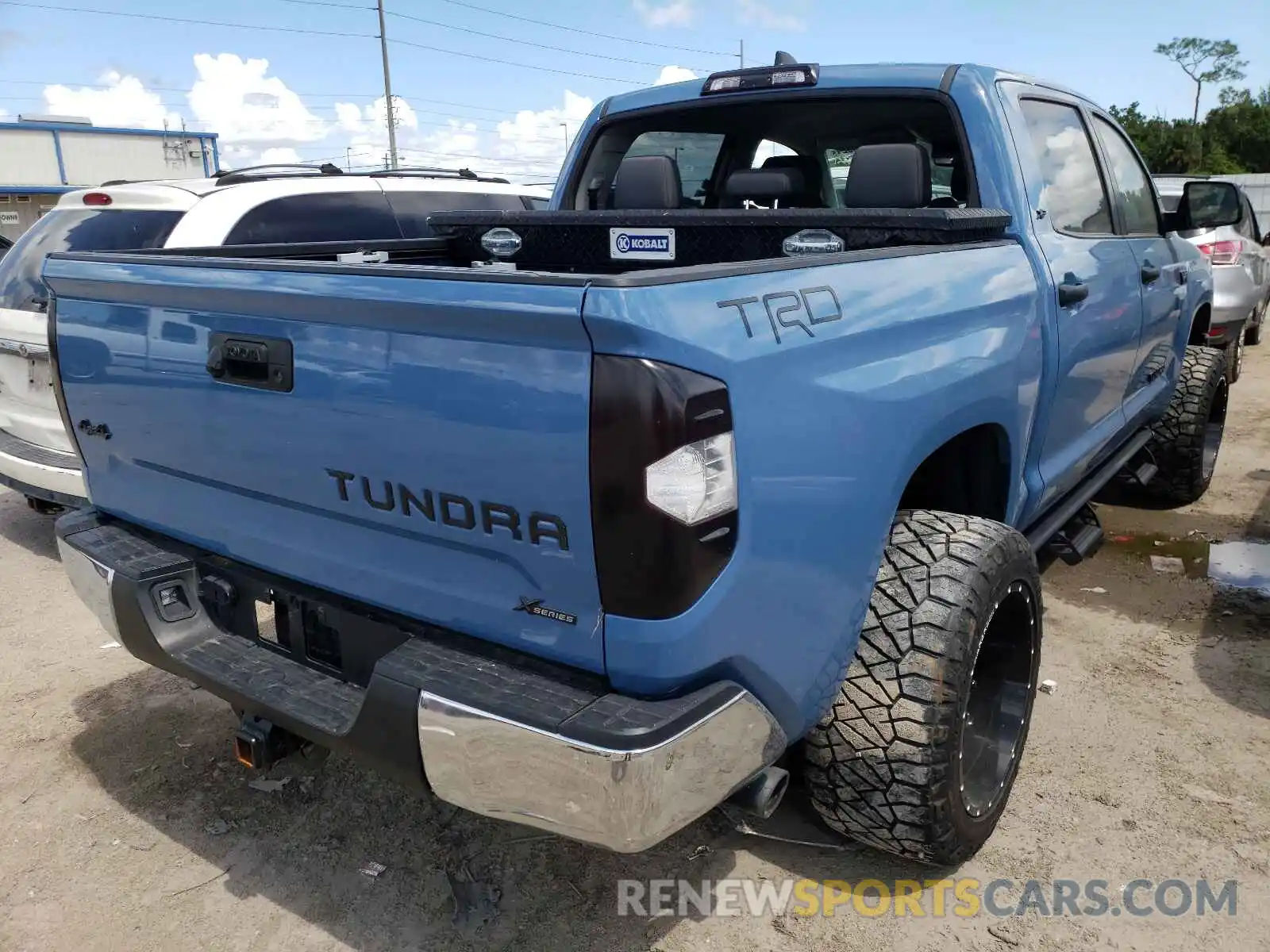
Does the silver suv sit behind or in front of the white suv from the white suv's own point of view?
in front

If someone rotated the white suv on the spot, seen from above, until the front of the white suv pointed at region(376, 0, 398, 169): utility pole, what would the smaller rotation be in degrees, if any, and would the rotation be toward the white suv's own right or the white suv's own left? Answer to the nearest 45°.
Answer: approximately 45° to the white suv's own left

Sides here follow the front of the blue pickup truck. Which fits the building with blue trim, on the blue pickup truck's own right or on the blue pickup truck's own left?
on the blue pickup truck's own left

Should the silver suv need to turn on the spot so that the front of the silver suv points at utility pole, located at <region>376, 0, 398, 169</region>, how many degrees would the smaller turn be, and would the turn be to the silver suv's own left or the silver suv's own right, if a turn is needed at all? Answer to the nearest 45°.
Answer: approximately 45° to the silver suv's own left

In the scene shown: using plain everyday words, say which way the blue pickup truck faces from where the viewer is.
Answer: facing away from the viewer and to the right of the viewer

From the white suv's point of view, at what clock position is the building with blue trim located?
The building with blue trim is roughly at 10 o'clock from the white suv.

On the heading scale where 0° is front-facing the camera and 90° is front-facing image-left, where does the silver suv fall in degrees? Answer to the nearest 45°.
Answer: approximately 180°

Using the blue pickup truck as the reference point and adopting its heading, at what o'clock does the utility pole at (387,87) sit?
The utility pole is roughly at 10 o'clock from the blue pickup truck.

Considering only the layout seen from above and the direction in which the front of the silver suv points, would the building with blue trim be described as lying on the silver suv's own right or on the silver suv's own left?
on the silver suv's own left

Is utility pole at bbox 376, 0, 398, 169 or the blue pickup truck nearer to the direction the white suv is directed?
the utility pole

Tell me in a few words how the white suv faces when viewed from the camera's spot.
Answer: facing away from the viewer and to the right of the viewer
